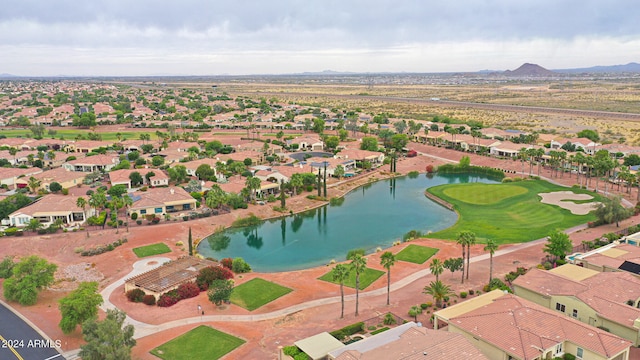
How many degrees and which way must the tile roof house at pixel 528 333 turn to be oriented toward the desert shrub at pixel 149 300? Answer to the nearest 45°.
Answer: approximately 135° to its right

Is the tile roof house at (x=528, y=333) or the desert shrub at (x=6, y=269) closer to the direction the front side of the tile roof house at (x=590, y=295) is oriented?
the tile roof house

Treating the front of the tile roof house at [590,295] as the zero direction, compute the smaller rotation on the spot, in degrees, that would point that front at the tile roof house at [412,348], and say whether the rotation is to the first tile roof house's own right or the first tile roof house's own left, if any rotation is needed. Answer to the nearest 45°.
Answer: approximately 90° to the first tile roof house's own right

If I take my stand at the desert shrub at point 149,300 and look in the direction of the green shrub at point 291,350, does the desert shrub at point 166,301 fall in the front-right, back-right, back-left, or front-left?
front-left

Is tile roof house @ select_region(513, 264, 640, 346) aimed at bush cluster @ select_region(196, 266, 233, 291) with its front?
no

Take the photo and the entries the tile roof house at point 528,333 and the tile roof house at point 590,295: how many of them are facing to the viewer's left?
0

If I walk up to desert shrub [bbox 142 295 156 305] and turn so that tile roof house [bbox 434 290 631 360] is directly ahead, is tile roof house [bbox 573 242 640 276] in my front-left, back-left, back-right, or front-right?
front-left

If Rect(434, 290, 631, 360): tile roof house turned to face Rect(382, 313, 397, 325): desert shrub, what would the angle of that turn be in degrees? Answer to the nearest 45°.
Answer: approximately 135° to its right

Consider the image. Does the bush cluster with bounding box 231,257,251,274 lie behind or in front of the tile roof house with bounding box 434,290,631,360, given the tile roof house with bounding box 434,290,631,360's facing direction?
behind

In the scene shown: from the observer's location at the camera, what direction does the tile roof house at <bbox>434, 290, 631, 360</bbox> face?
facing the viewer and to the right of the viewer

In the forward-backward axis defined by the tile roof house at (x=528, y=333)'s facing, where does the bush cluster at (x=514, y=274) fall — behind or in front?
behind

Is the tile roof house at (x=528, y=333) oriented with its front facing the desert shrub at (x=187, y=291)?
no

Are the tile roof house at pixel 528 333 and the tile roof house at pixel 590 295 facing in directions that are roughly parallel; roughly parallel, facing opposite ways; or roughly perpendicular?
roughly parallel

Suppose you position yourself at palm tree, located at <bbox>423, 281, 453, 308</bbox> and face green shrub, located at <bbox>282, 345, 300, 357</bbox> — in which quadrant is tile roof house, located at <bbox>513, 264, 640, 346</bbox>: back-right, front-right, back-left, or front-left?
back-left

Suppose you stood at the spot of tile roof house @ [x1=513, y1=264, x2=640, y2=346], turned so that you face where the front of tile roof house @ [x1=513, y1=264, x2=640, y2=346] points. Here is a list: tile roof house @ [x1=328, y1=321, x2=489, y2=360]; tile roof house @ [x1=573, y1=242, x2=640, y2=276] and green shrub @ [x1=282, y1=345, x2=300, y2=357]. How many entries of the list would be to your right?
2

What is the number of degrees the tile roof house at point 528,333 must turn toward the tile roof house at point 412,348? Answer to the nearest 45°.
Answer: approximately 90° to its right

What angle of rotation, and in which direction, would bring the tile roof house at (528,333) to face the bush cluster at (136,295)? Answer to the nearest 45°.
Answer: approximately 135° to its right

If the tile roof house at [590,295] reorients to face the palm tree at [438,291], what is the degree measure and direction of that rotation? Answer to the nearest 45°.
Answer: approximately 135° to its right

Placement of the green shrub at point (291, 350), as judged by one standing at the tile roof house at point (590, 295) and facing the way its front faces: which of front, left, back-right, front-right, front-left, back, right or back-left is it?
right
